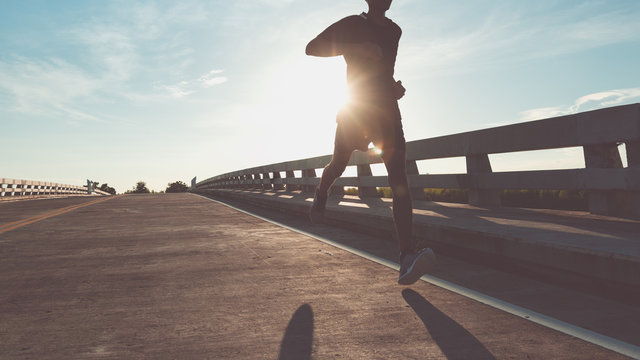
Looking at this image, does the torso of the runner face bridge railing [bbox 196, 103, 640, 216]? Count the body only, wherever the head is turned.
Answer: no
